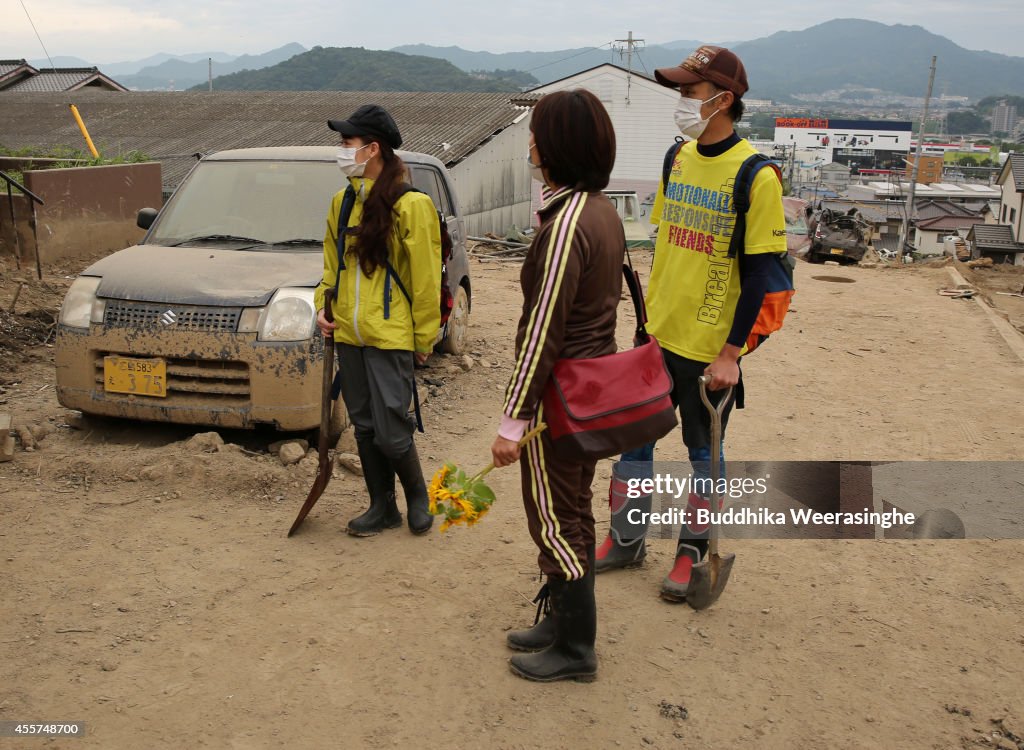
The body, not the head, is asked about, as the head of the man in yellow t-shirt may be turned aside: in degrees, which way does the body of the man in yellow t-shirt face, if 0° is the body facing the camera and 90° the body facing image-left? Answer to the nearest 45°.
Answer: approximately 45°

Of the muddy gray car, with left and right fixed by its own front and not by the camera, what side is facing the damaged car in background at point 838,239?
back

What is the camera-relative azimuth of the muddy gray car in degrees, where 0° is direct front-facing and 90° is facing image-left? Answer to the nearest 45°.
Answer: approximately 45°

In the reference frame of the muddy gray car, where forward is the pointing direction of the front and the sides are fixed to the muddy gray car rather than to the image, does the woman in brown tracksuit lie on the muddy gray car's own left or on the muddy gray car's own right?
on the muddy gray car's own left

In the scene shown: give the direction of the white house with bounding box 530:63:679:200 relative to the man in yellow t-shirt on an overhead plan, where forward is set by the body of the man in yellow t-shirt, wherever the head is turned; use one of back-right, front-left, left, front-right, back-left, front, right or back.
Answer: back-right

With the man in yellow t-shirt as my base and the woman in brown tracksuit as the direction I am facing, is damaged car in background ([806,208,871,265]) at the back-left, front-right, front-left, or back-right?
back-right

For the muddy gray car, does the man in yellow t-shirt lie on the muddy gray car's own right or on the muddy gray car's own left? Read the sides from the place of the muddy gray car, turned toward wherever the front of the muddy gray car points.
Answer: on the muddy gray car's own left
